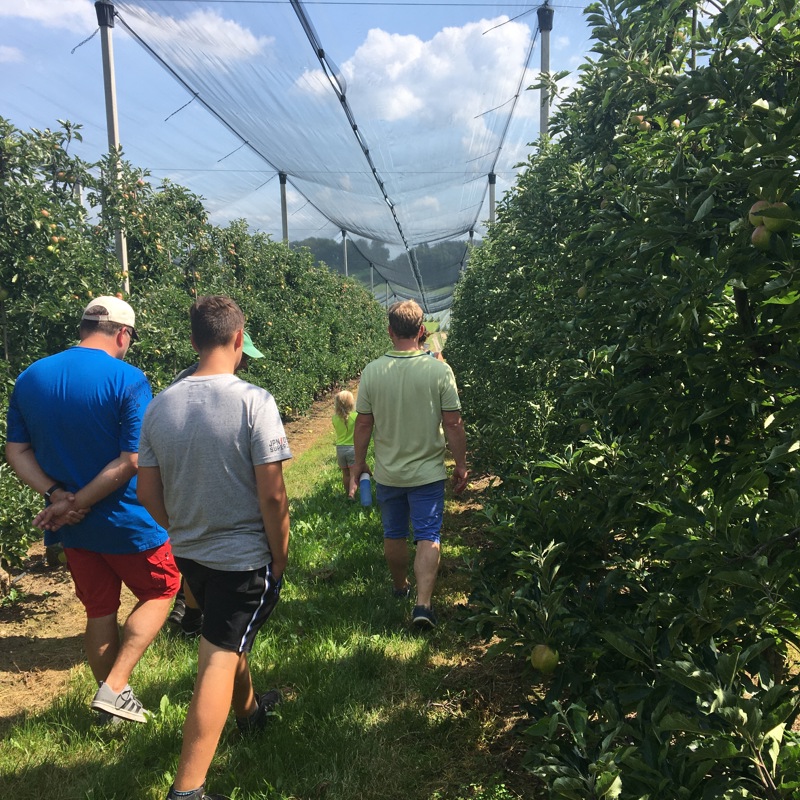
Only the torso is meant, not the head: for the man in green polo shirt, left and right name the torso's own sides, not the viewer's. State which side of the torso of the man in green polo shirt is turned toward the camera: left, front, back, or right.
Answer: back

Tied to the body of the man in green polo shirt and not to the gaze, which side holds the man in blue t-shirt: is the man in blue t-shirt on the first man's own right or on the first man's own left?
on the first man's own left

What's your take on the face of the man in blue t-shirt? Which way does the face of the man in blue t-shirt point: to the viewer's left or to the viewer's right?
to the viewer's right

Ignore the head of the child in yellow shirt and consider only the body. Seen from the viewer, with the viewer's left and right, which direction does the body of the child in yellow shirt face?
facing away from the viewer

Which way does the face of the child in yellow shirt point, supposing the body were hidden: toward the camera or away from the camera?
away from the camera

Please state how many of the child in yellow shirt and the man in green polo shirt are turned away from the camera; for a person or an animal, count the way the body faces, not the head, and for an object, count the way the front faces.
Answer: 2

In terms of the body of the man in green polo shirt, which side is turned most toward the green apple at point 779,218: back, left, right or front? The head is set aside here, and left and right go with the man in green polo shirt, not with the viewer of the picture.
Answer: back

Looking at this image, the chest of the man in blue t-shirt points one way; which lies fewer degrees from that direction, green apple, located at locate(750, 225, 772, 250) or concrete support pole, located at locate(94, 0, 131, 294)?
the concrete support pole

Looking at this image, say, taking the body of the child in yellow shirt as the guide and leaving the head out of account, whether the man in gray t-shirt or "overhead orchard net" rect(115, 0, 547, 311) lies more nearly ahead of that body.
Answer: the overhead orchard net

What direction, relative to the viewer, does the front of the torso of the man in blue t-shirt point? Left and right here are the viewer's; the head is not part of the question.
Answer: facing away from the viewer and to the right of the viewer

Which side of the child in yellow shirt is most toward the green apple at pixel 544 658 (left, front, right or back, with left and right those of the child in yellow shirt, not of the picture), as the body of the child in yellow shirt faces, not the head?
back

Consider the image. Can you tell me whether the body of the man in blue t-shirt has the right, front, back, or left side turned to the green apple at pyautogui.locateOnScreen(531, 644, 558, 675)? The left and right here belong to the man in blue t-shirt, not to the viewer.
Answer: right
